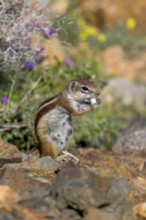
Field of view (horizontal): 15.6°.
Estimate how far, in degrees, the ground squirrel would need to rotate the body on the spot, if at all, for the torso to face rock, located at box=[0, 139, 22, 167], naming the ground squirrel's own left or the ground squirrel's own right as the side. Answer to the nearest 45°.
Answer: approximately 135° to the ground squirrel's own right

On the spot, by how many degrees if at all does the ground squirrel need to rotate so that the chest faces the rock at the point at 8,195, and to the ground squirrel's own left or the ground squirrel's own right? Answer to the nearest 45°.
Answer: approximately 90° to the ground squirrel's own right

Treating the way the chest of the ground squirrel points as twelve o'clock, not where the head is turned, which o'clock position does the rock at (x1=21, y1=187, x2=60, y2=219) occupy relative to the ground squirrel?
The rock is roughly at 3 o'clock from the ground squirrel.

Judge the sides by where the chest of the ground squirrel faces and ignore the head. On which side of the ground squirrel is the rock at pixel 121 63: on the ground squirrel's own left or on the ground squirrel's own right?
on the ground squirrel's own left

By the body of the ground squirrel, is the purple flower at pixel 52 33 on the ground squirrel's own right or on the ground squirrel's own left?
on the ground squirrel's own left

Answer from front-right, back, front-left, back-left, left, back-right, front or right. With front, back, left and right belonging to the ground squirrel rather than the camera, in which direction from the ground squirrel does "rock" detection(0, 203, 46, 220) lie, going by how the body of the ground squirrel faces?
right

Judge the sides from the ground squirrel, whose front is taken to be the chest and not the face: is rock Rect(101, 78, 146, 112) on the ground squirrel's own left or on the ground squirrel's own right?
on the ground squirrel's own left

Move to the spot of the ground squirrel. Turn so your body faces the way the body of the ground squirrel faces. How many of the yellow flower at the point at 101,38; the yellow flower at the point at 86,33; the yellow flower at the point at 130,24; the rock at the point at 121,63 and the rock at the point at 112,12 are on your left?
5

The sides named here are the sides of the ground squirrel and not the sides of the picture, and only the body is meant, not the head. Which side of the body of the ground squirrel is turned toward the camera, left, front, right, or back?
right

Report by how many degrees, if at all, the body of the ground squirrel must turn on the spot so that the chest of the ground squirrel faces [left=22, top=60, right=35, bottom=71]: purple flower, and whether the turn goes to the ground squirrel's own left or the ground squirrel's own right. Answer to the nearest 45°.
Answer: approximately 90° to the ground squirrel's own left
